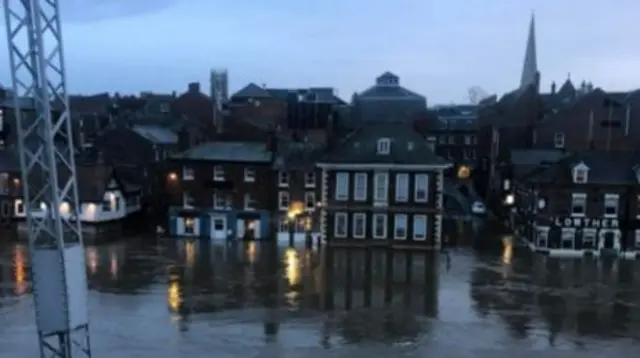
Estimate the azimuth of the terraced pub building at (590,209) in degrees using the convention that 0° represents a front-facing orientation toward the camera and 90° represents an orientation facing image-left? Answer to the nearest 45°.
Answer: approximately 0°

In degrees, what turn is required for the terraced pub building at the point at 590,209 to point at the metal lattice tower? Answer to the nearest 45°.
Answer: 0° — it already faces it
